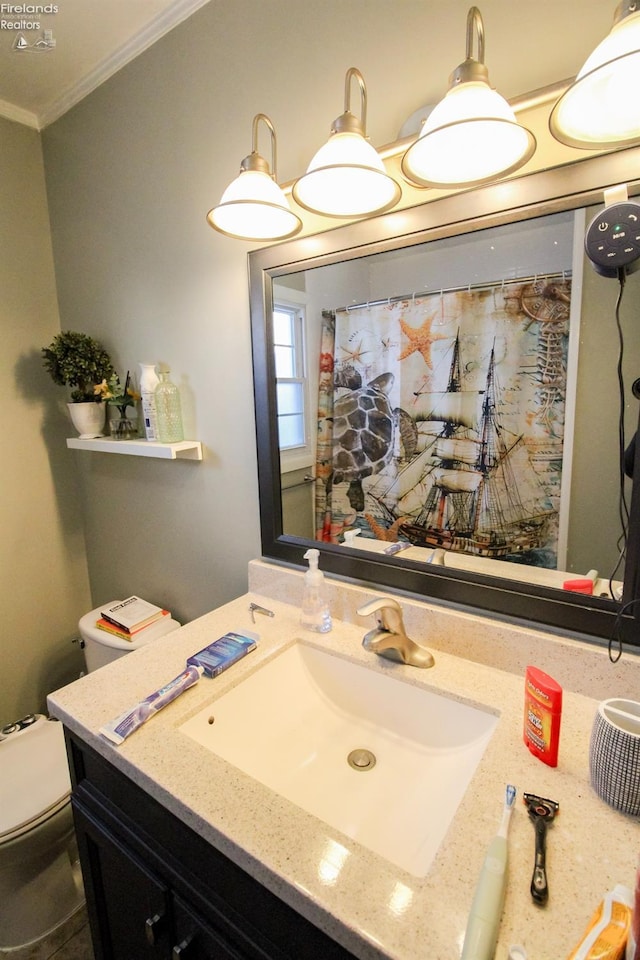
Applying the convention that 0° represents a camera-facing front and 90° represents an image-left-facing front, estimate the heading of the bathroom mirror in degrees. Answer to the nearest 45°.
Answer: approximately 45°

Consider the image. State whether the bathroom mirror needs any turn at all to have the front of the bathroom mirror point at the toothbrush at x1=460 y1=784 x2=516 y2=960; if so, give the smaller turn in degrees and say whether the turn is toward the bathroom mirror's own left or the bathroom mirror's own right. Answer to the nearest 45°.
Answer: approximately 45° to the bathroom mirror's own left

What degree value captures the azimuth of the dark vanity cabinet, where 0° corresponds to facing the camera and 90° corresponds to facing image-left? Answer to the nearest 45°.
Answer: approximately 45°

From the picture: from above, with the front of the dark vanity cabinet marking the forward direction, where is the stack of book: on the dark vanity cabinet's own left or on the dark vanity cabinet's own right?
on the dark vanity cabinet's own right

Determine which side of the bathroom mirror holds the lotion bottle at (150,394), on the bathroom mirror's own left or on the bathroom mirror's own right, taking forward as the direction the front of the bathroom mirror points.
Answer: on the bathroom mirror's own right

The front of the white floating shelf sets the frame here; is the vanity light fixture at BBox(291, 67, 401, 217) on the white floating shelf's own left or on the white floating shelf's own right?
on the white floating shelf's own left

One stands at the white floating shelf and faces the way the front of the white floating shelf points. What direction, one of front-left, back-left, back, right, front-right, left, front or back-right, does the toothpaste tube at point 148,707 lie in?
front-left

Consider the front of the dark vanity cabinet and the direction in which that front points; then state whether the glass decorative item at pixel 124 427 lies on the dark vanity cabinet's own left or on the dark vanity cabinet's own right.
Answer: on the dark vanity cabinet's own right
